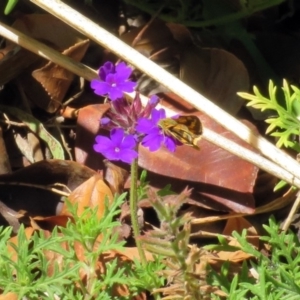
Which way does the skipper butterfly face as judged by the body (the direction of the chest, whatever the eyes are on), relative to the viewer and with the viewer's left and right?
facing to the left of the viewer
